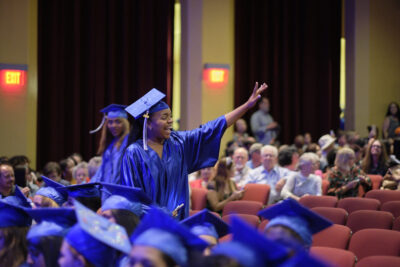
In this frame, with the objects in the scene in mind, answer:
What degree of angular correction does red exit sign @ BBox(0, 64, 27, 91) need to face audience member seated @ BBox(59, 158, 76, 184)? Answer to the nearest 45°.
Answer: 0° — it already faces them

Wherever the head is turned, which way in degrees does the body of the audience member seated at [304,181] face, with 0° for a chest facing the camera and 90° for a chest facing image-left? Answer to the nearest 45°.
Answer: approximately 45°

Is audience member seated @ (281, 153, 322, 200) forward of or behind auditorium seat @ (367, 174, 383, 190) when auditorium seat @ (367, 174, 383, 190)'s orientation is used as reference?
forward

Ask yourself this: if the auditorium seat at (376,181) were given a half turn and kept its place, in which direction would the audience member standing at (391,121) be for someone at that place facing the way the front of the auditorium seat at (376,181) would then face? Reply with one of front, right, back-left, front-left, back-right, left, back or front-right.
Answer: front-left

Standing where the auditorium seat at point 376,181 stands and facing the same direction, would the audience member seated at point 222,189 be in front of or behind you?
in front

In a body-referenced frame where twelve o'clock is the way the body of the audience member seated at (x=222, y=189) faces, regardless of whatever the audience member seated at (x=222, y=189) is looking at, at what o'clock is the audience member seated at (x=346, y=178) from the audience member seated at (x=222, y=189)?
the audience member seated at (x=346, y=178) is roughly at 10 o'clock from the audience member seated at (x=222, y=189).

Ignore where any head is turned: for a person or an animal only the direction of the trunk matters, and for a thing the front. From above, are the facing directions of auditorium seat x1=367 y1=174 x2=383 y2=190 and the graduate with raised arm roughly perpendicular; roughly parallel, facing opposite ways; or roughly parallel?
roughly perpendicular
